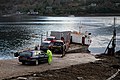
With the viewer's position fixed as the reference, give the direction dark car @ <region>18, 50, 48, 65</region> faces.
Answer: facing away from the viewer and to the right of the viewer
